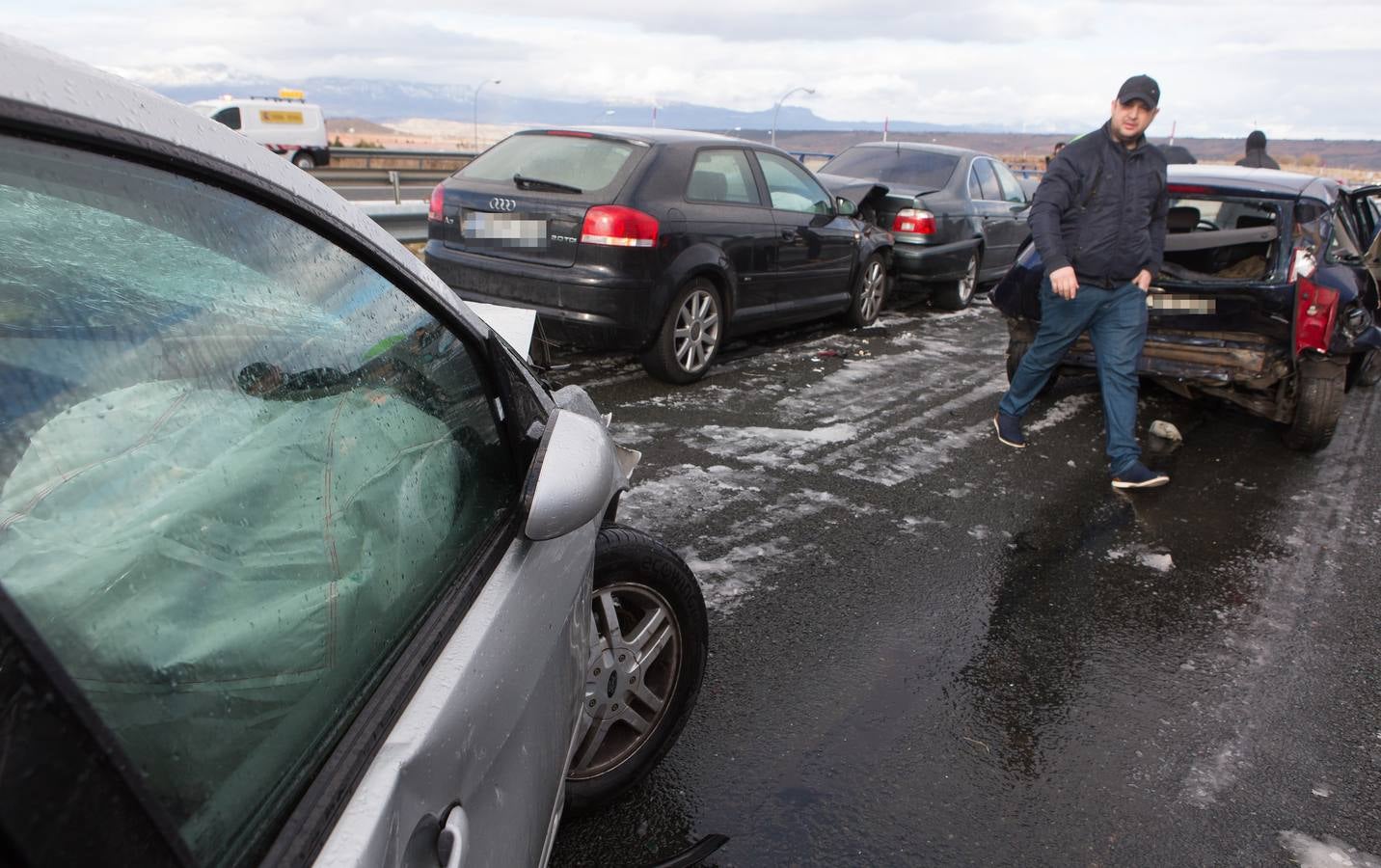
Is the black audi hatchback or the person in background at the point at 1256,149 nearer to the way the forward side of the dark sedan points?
the person in background

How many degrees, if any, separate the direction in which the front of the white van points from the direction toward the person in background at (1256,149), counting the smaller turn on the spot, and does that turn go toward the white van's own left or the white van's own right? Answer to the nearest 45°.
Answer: approximately 90° to the white van's own left

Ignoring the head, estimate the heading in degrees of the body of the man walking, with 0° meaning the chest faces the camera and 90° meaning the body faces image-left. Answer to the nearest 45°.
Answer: approximately 315°

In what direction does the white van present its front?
to the viewer's left

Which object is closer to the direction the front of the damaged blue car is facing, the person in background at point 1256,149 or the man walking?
the person in background

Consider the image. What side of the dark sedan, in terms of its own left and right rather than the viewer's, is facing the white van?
left

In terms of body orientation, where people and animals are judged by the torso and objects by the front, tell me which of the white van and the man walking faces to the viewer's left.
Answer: the white van

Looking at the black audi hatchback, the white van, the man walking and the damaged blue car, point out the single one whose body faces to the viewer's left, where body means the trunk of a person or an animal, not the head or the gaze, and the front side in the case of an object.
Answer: the white van

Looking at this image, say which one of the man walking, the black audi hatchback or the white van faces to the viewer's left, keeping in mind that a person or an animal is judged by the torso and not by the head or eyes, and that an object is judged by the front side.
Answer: the white van

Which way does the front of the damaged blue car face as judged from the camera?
facing away from the viewer and to the right of the viewer

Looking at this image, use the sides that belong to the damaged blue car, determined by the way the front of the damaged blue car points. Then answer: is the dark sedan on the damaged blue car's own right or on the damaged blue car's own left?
on the damaged blue car's own left

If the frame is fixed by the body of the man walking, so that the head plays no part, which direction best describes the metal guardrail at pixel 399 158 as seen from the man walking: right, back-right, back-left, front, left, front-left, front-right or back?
back

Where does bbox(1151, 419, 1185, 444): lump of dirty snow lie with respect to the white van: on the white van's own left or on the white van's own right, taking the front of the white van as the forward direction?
on the white van's own left

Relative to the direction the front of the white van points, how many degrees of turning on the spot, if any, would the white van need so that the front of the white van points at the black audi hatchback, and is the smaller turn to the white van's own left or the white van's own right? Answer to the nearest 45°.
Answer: approximately 90° to the white van's own left

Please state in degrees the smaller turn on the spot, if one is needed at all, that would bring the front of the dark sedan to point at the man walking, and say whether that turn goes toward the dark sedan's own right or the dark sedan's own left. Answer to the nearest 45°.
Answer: approximately 135° to the dark sedan's own right
